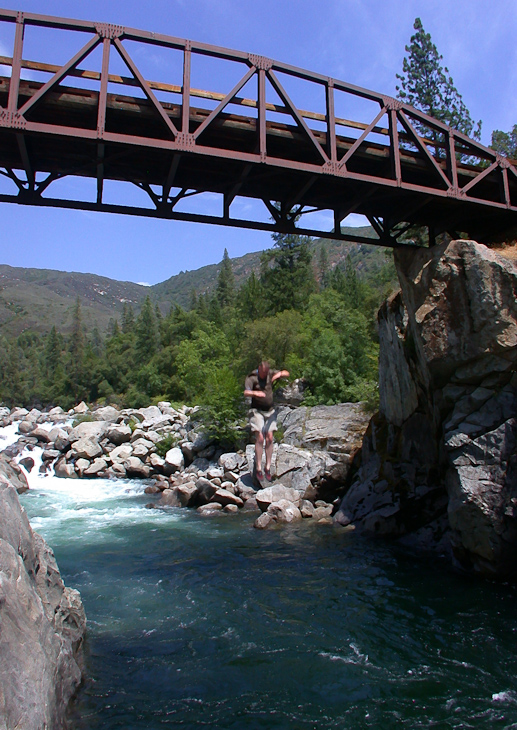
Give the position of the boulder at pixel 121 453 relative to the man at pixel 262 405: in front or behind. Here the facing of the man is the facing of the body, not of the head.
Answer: behind

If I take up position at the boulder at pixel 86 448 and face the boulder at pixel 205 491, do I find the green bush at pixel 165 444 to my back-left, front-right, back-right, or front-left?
front-left

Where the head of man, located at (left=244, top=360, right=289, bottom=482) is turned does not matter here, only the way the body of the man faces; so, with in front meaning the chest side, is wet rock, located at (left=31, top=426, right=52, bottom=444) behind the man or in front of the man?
behind

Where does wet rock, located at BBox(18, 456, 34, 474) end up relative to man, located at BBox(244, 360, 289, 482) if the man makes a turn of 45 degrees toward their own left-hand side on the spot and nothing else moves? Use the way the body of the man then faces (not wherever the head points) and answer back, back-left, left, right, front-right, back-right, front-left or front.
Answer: back

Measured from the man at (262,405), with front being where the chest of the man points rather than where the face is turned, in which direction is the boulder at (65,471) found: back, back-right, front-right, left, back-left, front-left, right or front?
back-right

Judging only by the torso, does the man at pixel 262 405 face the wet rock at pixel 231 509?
no

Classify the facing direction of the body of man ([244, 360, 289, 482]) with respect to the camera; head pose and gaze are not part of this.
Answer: toward the camera

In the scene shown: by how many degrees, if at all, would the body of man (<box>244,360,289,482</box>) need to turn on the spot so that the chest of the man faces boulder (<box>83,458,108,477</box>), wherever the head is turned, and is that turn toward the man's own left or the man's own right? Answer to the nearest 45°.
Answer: approximately 135° to the man's own right

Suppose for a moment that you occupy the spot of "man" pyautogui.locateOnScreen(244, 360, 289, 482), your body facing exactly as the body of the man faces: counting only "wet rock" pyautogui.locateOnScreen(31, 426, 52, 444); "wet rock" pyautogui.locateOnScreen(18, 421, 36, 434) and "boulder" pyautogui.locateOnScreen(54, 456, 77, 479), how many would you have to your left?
0

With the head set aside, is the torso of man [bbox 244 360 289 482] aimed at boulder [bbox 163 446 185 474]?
no

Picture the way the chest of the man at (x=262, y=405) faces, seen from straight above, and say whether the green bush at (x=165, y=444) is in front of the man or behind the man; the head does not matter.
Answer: behind
